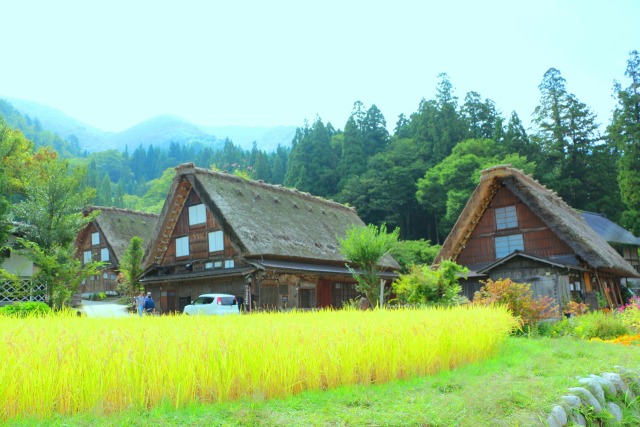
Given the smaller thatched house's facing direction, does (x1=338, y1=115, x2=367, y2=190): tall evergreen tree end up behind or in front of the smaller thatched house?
behind

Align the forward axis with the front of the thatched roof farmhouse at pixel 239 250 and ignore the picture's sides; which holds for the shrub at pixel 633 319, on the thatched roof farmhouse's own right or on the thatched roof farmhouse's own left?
on the thatched roof farmhouse's own left

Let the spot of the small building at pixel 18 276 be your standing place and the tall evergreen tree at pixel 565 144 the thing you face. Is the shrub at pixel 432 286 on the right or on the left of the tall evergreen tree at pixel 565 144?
right

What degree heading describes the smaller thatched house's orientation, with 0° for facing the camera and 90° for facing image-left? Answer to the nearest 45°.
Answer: approximately 45°

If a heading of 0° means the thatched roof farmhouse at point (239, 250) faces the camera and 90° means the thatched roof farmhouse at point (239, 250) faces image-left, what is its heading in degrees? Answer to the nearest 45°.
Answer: approximately 45°

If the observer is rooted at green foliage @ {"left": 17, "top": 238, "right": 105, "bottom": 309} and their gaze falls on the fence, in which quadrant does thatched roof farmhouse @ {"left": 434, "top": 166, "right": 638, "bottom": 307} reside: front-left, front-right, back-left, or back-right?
back-right

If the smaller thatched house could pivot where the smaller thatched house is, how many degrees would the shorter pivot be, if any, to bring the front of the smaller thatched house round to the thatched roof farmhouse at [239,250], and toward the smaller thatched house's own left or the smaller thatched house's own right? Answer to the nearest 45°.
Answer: approximately 45° to the smaller thatched house's own left

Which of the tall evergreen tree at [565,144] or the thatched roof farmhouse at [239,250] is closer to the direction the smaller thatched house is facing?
the thatched roof farmhouse

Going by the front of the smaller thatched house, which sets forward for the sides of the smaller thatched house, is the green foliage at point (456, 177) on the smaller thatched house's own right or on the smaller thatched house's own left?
on the smaller thatched house's own left
